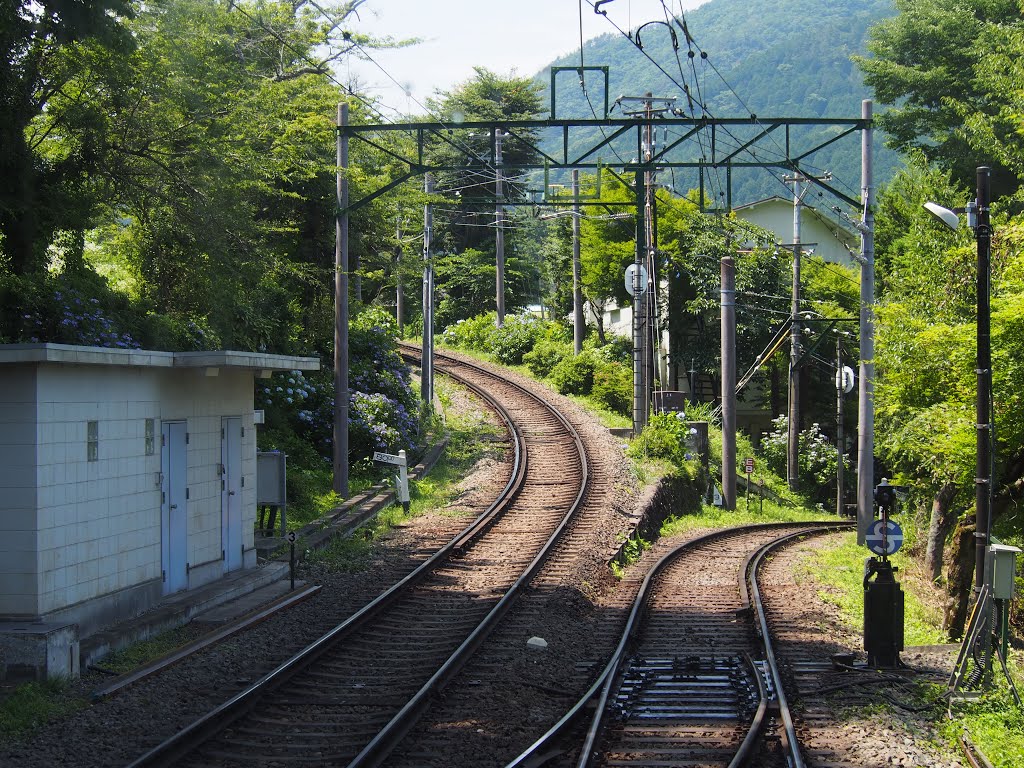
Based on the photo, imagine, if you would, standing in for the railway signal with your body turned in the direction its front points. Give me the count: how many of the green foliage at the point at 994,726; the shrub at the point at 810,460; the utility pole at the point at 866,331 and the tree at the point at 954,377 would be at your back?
3

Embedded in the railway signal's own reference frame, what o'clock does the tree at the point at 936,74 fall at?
The tree is roughly at 6 o'clock from the railway signal.

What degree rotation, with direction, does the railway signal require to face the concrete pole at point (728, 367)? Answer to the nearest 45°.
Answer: approximately 180°

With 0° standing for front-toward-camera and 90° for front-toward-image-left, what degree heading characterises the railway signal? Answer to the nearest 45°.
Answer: approximately 0°

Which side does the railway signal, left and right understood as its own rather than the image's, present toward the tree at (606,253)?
back

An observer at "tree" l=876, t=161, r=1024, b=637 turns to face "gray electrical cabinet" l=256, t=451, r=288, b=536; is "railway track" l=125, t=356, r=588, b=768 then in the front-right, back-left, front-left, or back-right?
front-left

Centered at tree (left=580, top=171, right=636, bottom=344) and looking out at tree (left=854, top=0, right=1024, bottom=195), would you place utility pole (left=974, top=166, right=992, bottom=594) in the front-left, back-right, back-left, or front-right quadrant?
front-right

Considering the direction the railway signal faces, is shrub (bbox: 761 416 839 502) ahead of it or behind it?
behind

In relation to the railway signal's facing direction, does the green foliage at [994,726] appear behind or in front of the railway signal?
in front

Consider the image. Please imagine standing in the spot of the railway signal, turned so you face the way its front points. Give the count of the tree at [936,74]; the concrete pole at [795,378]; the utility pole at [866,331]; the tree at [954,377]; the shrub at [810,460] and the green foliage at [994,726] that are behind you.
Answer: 5

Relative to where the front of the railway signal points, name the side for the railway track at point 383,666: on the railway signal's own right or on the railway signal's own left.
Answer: on the railway signal's own right

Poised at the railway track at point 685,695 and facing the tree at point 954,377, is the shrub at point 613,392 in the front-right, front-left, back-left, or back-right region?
front-left

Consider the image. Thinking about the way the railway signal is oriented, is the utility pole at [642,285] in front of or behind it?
behind

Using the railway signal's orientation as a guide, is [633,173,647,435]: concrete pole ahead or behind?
behind
